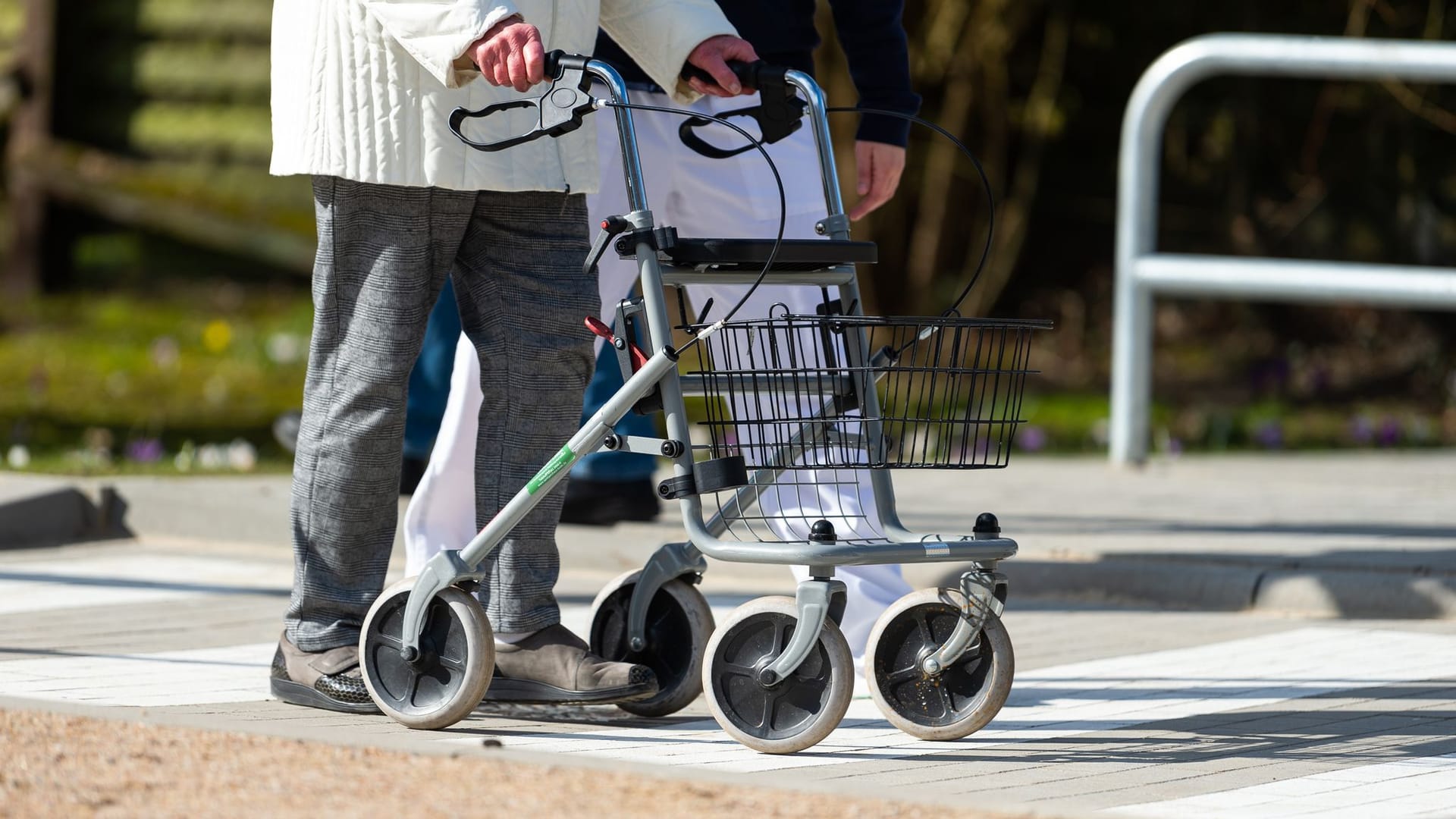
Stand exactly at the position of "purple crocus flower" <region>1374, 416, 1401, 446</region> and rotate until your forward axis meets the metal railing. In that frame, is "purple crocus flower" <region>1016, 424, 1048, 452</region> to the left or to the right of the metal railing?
right

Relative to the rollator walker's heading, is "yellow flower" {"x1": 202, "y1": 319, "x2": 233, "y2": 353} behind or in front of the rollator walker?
behind

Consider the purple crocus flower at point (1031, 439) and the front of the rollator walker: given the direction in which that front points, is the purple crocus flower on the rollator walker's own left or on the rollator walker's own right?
on the rollator walker's own left

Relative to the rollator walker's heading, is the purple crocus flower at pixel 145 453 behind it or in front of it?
behind

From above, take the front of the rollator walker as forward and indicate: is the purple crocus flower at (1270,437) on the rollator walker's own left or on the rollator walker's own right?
on the rollator walker's own left

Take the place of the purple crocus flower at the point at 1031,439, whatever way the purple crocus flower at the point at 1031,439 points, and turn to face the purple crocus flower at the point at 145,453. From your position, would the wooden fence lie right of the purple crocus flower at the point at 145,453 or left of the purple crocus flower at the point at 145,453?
right

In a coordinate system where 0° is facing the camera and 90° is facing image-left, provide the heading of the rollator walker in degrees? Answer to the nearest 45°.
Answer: approximately 315°

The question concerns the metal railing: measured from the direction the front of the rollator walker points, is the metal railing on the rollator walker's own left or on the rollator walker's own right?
on the rollator walker's own left
